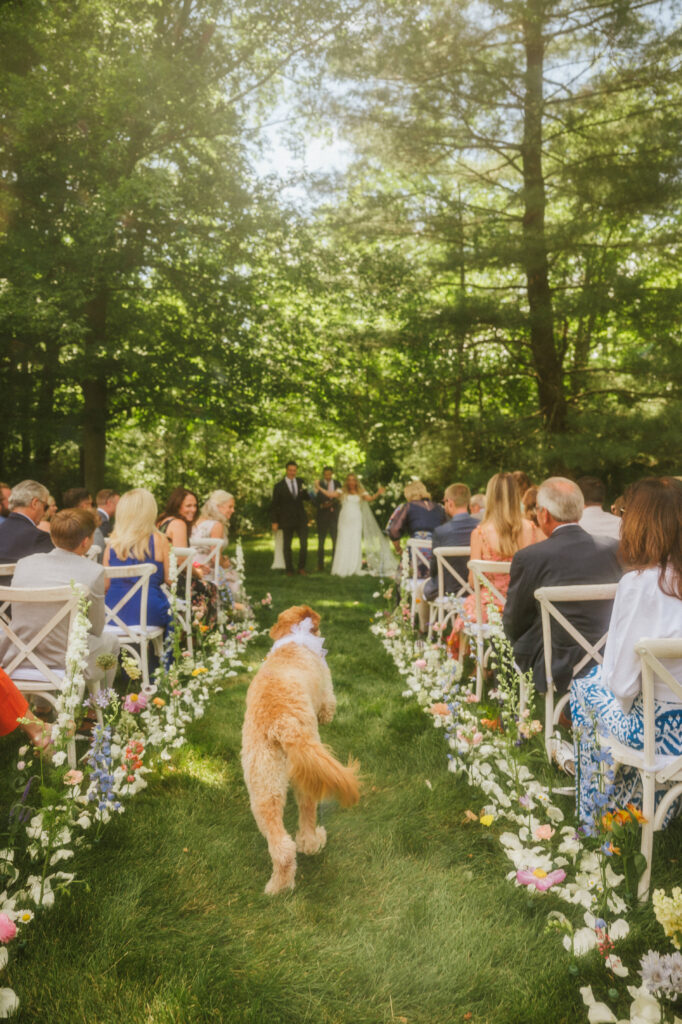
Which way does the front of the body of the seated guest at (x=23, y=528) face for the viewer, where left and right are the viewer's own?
facing away from the viewer and to the right of the viewer

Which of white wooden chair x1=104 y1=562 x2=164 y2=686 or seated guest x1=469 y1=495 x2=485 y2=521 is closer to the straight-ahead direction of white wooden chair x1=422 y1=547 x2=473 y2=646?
the seated guest

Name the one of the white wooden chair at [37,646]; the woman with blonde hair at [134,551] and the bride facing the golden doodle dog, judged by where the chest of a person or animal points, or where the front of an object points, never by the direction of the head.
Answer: the bride

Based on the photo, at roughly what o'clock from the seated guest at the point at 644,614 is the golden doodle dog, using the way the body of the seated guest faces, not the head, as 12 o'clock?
The golden doodle dog is roughly at 10 o'clock from the seated guest.

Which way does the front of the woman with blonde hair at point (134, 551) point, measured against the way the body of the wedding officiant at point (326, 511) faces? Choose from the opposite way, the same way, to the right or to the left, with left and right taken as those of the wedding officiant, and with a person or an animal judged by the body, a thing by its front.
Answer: the opposite way

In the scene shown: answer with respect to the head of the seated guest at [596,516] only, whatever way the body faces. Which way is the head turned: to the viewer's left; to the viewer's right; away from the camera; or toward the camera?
away from the camera

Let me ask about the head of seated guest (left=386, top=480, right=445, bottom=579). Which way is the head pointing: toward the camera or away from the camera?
away from the camera

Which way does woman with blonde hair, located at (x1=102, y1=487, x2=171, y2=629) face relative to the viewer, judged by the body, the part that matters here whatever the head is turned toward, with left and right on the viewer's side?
facing away from the viewer

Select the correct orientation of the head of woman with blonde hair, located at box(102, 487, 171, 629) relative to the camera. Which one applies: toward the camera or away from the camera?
away from the camera

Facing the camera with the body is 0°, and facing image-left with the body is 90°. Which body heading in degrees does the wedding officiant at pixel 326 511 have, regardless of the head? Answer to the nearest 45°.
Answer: approximately 0°

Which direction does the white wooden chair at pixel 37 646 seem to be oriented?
away from the camera
